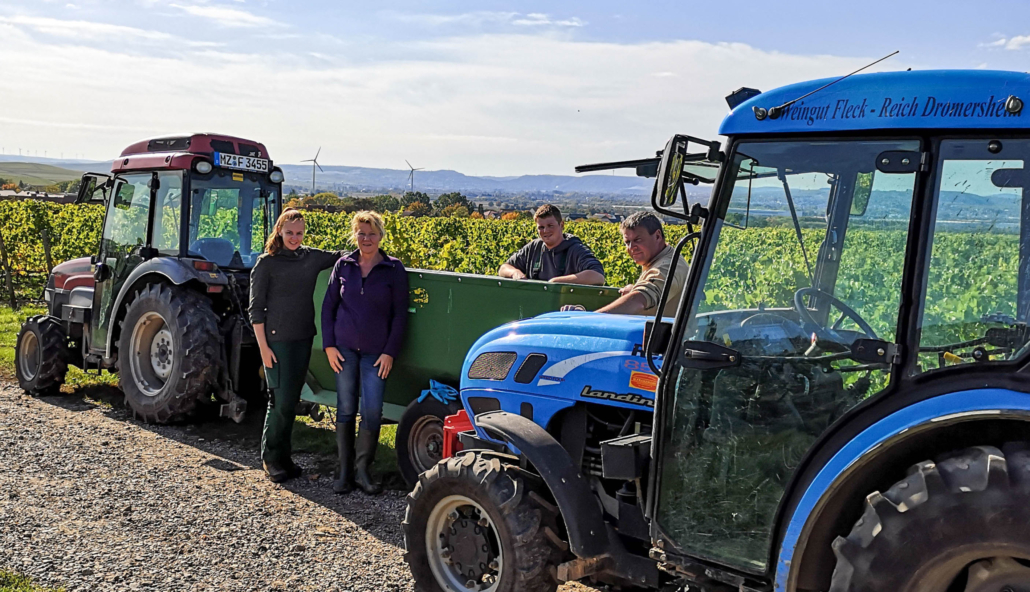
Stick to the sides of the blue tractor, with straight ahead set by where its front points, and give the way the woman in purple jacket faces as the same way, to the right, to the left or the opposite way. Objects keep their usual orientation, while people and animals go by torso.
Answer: to the left

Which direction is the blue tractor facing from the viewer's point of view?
to the viewer's left

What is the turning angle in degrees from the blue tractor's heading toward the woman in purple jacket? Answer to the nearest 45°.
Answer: approximately 45° to its right

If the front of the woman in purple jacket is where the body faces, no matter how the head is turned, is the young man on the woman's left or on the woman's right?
on the woman's left

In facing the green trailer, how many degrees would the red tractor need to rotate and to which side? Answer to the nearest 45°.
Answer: approximately 180°

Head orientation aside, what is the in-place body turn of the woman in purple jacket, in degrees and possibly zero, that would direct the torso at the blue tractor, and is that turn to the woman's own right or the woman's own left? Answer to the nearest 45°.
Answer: approximately 45° to the woman's own left

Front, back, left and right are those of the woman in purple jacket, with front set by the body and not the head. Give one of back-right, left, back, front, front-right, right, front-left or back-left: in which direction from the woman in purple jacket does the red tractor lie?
back-right

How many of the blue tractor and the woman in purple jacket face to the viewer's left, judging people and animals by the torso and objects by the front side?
1

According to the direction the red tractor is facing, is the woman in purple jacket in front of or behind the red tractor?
behind
